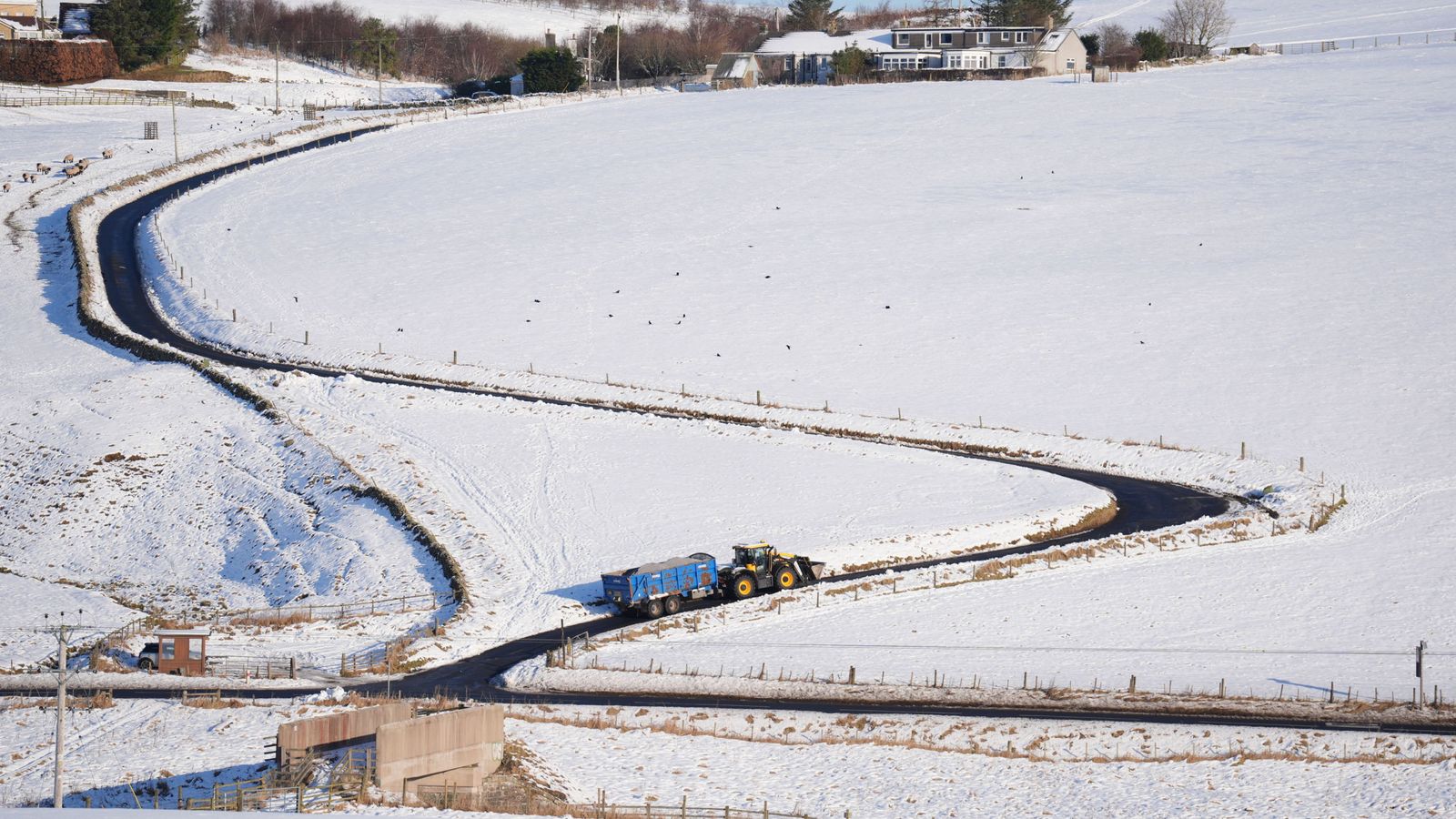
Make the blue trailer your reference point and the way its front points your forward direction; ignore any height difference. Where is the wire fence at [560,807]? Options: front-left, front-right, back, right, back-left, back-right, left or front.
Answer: back-right

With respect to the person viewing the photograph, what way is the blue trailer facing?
facing away from the viewer and to the right of the viewer

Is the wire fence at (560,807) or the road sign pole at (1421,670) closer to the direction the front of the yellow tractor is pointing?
the road sign pole

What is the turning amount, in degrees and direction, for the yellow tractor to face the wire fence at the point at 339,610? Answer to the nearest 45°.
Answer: approximately 135° to its left

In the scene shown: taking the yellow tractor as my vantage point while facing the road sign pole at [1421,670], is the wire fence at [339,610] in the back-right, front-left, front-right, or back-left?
back-right

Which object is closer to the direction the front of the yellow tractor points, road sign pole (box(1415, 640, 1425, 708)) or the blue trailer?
the road sign pole

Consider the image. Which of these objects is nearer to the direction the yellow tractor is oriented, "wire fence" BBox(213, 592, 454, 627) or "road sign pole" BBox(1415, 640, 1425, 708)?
the road sign pole

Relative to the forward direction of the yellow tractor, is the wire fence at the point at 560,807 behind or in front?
behind

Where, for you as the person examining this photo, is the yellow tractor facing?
facing away from the viewer and to the right of the viewer

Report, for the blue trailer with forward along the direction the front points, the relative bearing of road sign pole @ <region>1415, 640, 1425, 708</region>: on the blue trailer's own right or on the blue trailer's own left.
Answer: on the blue trailer's own right

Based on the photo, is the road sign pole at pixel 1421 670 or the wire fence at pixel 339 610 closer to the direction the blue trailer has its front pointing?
the road sign pole

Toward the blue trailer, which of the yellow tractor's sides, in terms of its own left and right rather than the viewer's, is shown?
back
